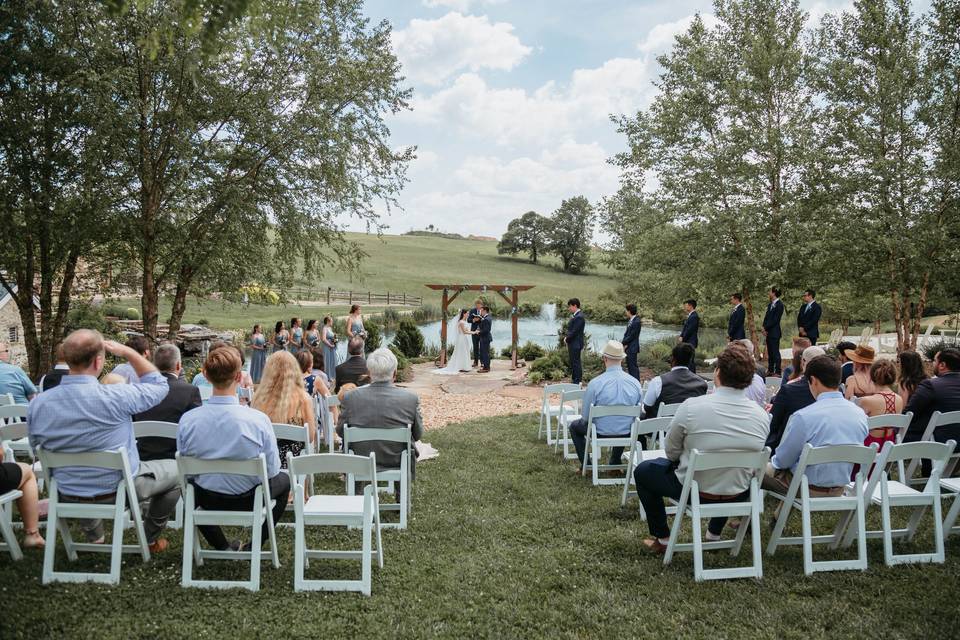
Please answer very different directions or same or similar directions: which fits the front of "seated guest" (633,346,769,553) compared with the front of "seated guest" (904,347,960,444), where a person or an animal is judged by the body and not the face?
same or similar directions

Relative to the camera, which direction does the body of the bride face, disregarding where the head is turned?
to the viewer's right

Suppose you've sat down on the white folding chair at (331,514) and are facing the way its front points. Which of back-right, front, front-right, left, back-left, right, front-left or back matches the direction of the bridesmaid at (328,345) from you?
front

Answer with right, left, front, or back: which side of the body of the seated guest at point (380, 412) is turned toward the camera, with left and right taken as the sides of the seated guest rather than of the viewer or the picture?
back

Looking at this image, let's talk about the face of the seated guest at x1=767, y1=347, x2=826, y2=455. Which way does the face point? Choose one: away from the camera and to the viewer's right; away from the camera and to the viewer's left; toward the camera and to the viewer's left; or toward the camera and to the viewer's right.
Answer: away from the camera and to the viewer's left

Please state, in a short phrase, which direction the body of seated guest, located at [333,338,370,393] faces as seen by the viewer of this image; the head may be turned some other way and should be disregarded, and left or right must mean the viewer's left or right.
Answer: facing away from the viewer

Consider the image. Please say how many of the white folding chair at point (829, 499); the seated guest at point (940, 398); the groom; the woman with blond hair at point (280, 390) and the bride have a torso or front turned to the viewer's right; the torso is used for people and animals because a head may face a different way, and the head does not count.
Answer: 1

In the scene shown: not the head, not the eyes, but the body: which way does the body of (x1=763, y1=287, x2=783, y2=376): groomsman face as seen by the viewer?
to the viewer's left

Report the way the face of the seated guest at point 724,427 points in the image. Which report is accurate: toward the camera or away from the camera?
away from the camera

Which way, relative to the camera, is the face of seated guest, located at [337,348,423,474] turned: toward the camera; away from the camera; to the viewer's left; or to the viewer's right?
away from the camera

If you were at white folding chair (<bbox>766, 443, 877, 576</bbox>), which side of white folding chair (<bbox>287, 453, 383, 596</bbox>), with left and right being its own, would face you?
right

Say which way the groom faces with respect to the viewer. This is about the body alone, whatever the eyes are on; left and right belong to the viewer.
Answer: facing to the left of the viewer

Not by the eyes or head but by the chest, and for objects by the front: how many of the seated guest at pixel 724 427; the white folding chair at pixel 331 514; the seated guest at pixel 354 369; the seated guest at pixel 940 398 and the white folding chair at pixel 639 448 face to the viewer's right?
0

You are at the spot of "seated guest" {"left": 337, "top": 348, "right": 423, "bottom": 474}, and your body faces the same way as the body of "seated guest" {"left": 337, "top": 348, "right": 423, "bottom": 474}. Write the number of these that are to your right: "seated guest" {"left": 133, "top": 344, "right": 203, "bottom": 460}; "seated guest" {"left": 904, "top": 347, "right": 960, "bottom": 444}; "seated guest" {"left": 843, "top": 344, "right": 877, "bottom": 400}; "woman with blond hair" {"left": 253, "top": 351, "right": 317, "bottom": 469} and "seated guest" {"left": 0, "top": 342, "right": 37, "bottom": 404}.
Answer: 2

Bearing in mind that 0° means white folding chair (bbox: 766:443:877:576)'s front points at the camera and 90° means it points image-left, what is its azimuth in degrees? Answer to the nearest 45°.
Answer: approximately 135°

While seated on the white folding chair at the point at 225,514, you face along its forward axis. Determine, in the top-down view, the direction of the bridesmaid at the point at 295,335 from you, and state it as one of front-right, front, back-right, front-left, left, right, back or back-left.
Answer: front

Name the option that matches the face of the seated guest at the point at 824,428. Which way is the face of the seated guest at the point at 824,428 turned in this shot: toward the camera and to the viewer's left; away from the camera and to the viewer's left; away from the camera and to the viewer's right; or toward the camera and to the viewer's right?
away from the camera and to the viewer's left

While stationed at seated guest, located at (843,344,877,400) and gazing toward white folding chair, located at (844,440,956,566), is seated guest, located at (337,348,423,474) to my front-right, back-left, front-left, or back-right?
front-right

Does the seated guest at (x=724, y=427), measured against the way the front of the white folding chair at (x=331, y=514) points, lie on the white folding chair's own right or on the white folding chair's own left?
on the white folding chair's own right

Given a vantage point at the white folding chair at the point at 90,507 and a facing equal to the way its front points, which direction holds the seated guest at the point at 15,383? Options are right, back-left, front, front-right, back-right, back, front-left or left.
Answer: front
